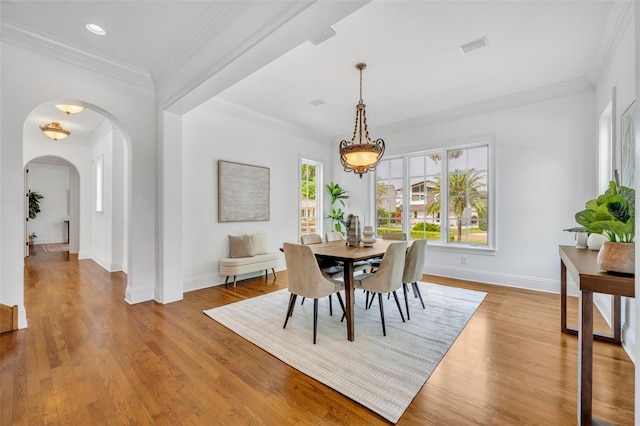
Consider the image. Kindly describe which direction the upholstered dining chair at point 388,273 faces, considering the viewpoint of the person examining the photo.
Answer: facing away from the viewer and to the left of the viewer

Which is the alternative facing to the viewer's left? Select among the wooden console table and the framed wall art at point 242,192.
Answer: the wooden console table

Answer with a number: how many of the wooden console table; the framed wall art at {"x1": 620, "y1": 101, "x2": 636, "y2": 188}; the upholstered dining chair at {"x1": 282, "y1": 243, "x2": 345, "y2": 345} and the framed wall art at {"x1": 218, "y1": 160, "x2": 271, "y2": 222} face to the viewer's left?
2

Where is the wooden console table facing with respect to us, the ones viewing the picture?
facing to the left of the viewer

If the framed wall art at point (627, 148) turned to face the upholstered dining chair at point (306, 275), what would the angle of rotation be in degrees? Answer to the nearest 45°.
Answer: approximately 45° to its left

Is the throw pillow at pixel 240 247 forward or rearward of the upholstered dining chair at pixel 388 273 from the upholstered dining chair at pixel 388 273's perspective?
forward

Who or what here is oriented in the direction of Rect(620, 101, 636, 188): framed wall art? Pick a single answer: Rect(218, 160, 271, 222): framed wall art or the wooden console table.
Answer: Rect(218, 160, 271, 222): framed wall art

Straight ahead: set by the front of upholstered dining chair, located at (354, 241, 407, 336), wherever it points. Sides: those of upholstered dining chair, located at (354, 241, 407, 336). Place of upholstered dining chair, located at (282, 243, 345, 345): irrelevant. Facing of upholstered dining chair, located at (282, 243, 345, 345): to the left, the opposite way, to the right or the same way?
to the right

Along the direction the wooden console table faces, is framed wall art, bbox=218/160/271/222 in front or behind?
in front

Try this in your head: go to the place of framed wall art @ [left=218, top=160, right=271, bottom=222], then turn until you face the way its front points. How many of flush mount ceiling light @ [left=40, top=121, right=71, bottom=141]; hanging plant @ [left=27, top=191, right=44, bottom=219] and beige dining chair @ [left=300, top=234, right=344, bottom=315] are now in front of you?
1

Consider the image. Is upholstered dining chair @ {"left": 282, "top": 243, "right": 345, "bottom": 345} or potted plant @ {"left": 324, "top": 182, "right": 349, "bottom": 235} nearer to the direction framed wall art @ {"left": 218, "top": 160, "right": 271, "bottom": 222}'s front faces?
the upholstered dining chair

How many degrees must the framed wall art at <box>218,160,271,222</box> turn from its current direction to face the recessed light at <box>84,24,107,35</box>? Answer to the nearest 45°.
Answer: approximately 90° to its right

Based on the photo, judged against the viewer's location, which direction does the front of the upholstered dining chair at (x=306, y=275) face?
facing away from the viewer and to the right of the viewer
